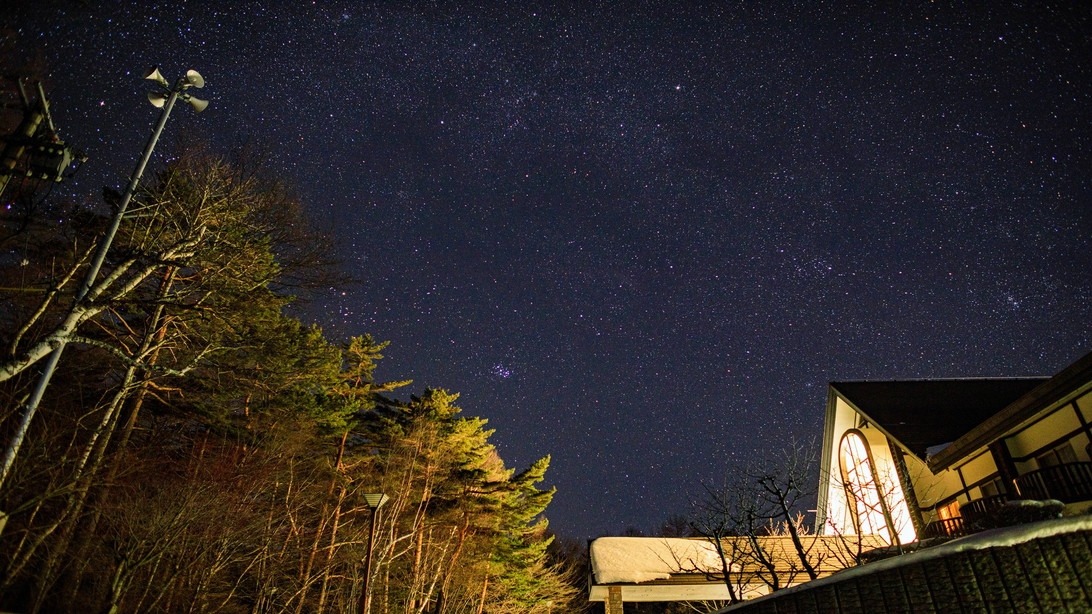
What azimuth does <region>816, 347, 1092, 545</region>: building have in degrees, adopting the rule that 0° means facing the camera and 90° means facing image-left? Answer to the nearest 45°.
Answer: approximately 45°

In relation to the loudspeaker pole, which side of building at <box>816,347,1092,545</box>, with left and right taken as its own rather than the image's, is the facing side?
front
